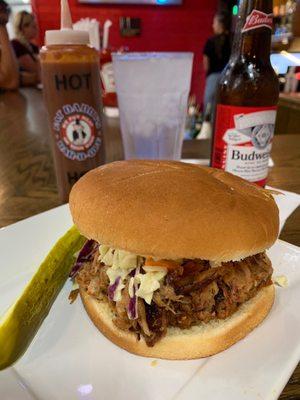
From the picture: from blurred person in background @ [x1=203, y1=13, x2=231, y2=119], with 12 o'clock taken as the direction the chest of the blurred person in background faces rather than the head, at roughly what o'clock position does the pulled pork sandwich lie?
The pulled pork sandwich is roughly at 9 o'clock from the blurred person in background.

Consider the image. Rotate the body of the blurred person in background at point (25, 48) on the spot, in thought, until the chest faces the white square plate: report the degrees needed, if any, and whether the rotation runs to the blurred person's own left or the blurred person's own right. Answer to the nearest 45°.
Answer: approximately 45° to the blurred person's own right

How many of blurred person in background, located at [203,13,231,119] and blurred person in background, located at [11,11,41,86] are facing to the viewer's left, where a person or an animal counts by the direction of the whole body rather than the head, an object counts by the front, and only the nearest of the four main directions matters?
1

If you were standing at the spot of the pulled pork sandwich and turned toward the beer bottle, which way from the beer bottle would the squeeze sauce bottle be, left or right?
left

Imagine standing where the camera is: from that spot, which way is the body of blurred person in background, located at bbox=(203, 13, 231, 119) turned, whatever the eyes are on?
to the viewer's left

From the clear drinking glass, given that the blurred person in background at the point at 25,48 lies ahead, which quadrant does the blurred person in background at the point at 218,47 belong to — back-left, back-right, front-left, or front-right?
front-right

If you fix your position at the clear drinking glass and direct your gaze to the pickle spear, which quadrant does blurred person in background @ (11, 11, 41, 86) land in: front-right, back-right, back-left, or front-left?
back-right

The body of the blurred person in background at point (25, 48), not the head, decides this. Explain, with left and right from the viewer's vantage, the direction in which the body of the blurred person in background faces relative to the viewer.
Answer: facing the viewer and to the right of the viewer
